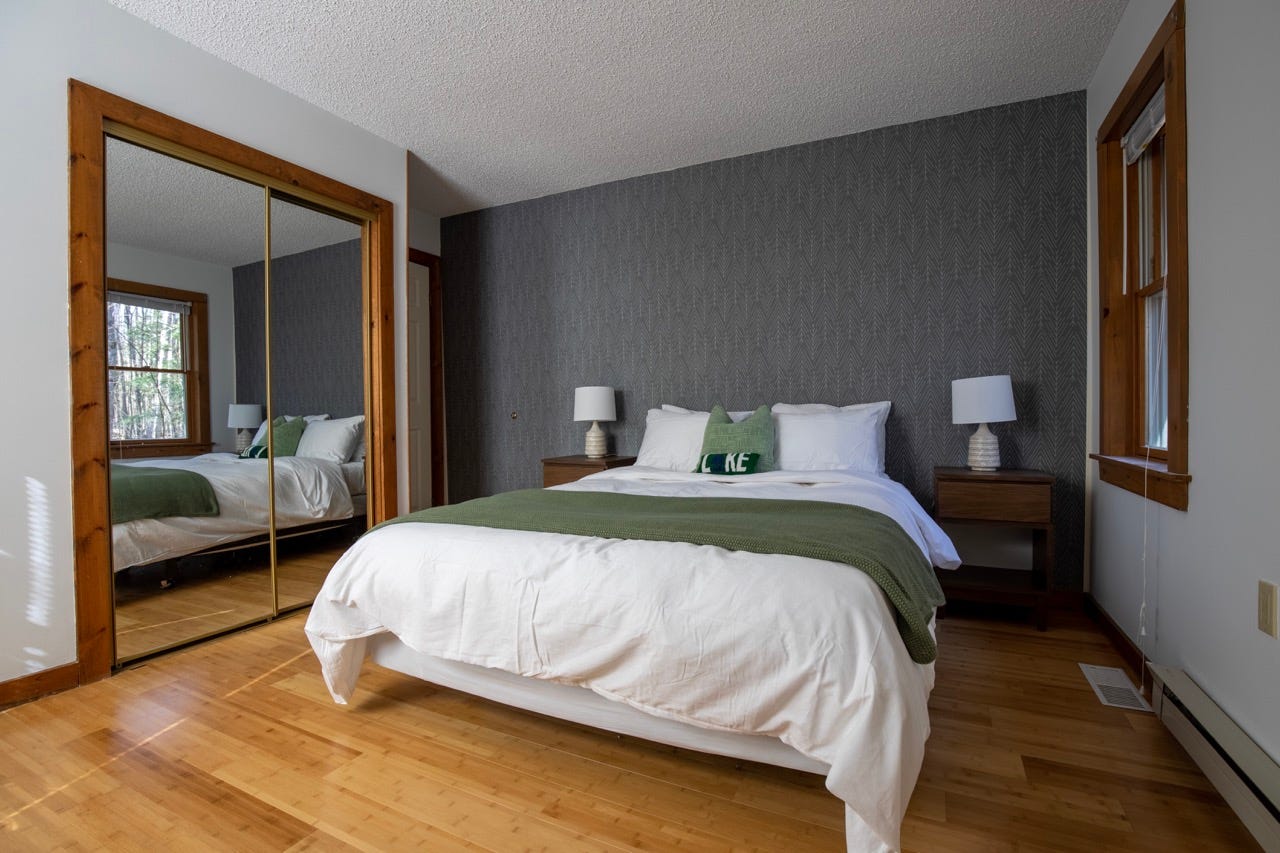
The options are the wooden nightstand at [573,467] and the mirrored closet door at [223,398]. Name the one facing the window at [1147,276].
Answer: the mirrored closet door

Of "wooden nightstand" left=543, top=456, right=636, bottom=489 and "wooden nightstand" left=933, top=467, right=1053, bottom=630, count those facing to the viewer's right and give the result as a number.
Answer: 0

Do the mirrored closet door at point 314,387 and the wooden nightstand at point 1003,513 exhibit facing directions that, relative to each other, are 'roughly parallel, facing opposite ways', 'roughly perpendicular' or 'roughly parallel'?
roughly perpendicular

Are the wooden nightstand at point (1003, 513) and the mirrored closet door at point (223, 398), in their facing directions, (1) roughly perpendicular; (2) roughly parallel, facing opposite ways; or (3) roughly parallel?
roughly perpendicular

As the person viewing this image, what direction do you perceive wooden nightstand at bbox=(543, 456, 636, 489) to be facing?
facing the viewer and to the left of the viewer

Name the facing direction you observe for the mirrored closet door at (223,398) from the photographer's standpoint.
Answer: facing the viewer and to the right of the viewer

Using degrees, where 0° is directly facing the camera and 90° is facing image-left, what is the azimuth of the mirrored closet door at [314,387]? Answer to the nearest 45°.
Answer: approximately 315°

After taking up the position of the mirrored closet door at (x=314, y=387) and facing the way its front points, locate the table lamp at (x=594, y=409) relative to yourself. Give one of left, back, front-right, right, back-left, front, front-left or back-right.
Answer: front-left

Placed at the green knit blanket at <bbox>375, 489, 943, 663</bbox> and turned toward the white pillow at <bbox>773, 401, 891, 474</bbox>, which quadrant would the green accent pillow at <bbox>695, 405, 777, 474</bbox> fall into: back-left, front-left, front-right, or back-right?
front-left

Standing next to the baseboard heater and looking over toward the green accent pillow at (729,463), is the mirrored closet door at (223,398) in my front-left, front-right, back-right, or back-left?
front-left

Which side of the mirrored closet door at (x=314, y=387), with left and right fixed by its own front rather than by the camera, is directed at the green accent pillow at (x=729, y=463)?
front

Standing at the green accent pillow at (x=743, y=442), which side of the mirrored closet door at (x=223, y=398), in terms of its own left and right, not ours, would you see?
front

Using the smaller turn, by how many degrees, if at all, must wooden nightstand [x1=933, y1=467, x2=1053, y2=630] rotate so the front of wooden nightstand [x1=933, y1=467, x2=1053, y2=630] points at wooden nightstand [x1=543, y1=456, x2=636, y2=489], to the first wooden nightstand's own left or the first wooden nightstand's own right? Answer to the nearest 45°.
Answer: approximately 90° to the first wooden nightstand's own right

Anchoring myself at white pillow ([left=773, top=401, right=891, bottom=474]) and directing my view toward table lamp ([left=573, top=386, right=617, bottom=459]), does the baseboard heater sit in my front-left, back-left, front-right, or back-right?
back-left

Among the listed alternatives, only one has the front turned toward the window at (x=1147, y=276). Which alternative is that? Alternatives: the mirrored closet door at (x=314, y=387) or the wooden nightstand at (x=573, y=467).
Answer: the mirrored closet door

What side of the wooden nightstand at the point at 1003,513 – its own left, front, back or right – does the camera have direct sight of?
front
